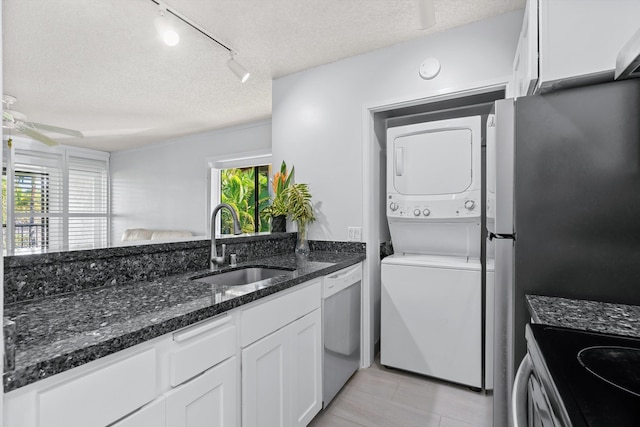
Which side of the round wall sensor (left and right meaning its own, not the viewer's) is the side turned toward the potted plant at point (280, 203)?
right

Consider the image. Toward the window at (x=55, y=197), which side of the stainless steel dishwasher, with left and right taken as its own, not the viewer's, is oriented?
back

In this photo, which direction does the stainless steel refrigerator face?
to the viewer's left

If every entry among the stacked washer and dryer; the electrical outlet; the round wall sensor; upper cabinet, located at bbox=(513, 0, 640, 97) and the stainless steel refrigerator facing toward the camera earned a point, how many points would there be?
3

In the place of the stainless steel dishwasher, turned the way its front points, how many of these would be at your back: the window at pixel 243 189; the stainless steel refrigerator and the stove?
1

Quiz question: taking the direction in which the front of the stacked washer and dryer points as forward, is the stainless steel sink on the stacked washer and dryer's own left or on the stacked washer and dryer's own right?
on the stacked washer and dryer's own right

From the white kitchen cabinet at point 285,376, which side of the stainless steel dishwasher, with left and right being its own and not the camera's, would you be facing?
right
